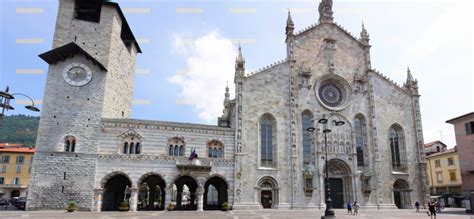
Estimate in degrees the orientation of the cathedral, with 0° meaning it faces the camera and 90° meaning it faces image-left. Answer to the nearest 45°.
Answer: approximately 0°

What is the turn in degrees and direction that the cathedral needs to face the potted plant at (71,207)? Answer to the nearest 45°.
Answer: approximately 90° to its right

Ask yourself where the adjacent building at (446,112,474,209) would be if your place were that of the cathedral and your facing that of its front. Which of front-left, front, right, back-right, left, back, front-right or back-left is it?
left
